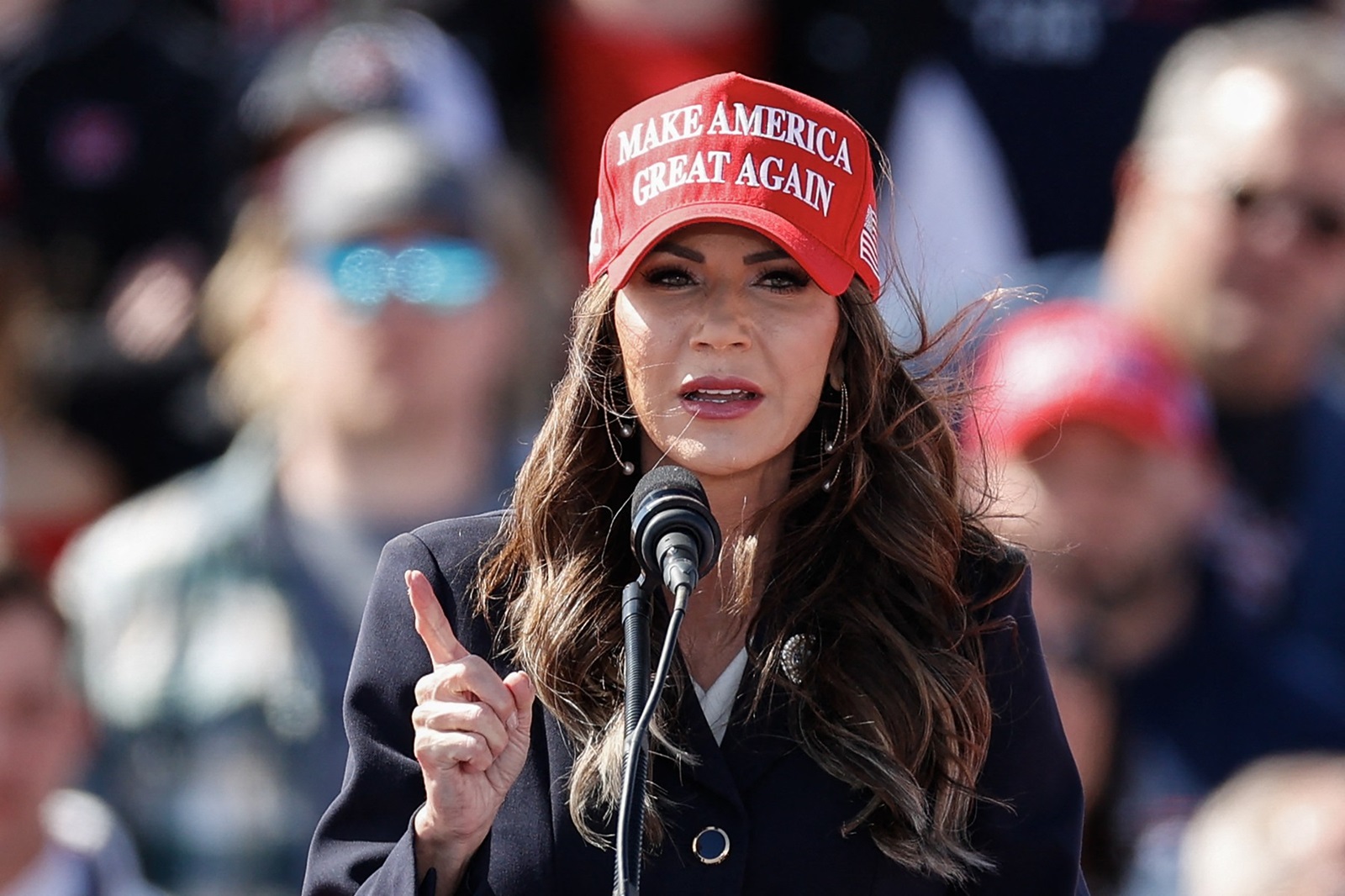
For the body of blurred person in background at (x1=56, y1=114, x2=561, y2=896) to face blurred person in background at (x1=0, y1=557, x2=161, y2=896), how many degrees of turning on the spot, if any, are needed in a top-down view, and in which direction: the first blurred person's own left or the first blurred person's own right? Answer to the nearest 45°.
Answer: approximately 45° to the first blurred person's own right

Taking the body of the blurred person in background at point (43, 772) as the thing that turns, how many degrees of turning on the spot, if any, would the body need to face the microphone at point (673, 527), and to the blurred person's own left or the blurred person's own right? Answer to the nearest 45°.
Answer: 0° — they already face it

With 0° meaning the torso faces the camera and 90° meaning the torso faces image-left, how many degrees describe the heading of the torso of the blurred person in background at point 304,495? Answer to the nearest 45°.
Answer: approximately 0°

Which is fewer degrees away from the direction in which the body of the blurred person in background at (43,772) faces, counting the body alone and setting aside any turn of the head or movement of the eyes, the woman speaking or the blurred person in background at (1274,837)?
the woman speaking

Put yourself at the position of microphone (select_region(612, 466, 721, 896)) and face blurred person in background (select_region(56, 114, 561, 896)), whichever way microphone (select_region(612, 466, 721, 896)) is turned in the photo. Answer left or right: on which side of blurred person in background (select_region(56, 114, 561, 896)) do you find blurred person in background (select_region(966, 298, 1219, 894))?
right

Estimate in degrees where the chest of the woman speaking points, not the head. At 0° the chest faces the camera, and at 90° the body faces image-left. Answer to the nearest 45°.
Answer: approximately 0°

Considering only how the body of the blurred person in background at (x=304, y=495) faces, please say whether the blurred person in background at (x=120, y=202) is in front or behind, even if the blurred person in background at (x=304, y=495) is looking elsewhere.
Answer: behind

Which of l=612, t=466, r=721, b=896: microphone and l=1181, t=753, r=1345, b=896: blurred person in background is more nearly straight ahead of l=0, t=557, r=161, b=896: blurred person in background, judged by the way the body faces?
the microphone

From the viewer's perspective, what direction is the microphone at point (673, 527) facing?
away from the camera
